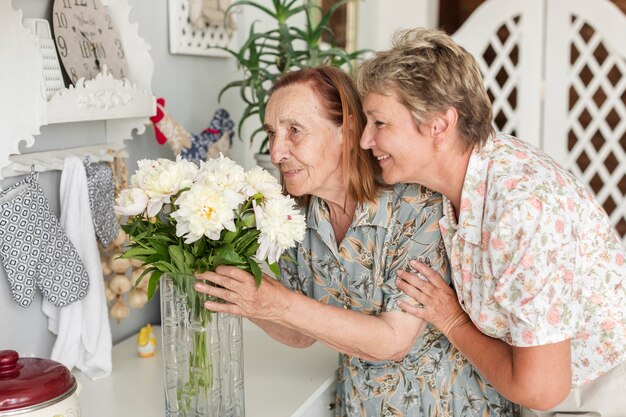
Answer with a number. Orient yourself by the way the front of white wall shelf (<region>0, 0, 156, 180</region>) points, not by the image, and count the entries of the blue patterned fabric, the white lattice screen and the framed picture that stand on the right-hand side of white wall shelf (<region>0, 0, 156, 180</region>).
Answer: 0

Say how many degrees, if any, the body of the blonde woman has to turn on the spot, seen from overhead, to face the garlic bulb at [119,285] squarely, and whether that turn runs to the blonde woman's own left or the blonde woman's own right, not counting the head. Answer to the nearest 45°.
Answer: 0° — they already face it

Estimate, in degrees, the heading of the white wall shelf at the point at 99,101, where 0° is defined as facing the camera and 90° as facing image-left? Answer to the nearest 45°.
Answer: approximately 315°

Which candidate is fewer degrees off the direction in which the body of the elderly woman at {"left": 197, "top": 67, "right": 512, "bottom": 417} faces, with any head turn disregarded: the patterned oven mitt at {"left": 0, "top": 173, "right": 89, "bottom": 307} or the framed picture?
the patterned oven mitt

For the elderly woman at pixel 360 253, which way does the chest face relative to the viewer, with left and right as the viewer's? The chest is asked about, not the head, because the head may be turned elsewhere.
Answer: facing the viewer and to the left of the viewer

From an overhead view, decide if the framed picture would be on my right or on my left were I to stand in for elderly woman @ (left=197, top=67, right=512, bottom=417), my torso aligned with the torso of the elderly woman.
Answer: on my right

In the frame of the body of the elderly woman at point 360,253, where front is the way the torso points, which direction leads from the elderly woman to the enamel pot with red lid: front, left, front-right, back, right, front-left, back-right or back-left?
front

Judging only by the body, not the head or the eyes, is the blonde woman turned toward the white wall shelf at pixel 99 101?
yes

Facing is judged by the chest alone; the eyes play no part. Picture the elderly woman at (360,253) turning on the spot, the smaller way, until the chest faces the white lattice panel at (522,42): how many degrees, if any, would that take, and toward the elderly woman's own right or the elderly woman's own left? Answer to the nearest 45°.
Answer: approximately 135° to the elderly woman's own right

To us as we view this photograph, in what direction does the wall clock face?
facing the viewer and to the right of the viewer

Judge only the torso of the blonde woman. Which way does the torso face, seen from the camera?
to the viewer's left

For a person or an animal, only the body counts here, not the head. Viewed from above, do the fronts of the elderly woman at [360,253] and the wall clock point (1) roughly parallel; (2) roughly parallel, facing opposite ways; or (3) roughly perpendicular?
roughly perpendicular
